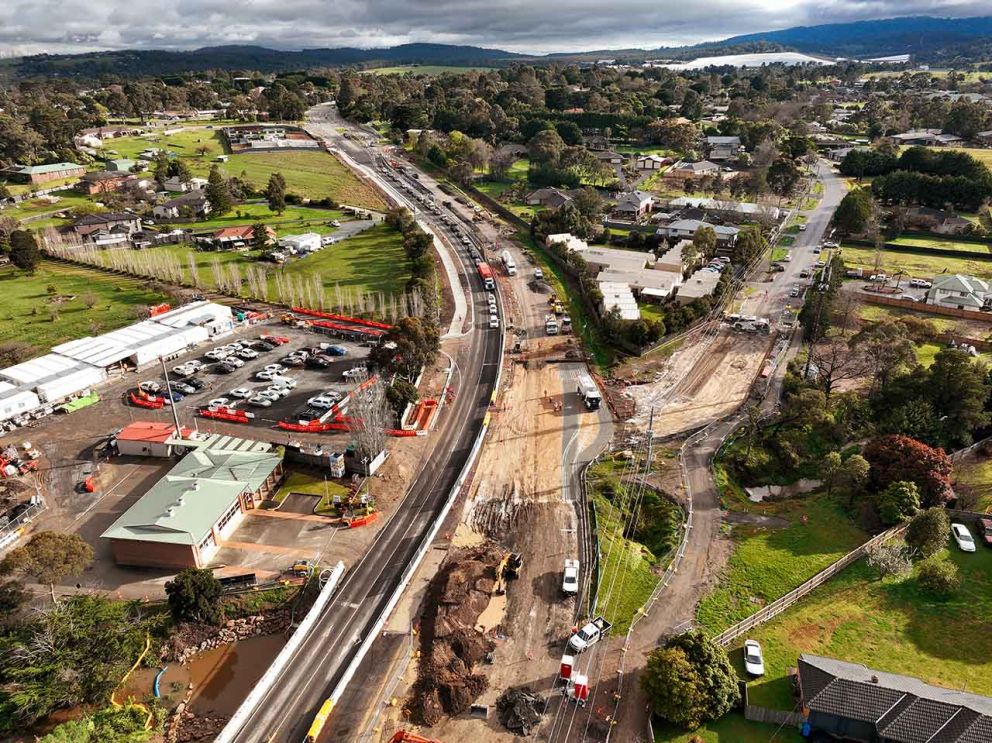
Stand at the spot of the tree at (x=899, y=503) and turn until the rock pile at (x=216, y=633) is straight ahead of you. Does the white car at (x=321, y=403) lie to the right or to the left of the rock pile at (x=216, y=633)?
right

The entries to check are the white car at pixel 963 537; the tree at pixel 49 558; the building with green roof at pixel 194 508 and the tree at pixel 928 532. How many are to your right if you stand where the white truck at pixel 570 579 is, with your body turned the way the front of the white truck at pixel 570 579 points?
2

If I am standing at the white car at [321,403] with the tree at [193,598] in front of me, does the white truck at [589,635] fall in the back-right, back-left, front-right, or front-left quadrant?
front-left
